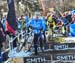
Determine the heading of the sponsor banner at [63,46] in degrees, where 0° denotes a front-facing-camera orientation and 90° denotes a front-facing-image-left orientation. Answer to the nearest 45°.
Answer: approximately 0°

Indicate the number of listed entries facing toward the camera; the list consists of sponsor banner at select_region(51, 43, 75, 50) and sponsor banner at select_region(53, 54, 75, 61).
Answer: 2

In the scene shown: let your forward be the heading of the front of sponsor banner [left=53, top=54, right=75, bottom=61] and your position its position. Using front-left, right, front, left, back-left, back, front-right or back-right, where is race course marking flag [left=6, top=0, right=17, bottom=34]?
right

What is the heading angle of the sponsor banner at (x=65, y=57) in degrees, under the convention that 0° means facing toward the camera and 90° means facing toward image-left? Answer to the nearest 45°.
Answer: approximately 0°

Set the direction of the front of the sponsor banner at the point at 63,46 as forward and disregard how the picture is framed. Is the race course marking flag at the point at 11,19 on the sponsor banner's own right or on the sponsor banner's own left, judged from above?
on the sponsor banner's own right
